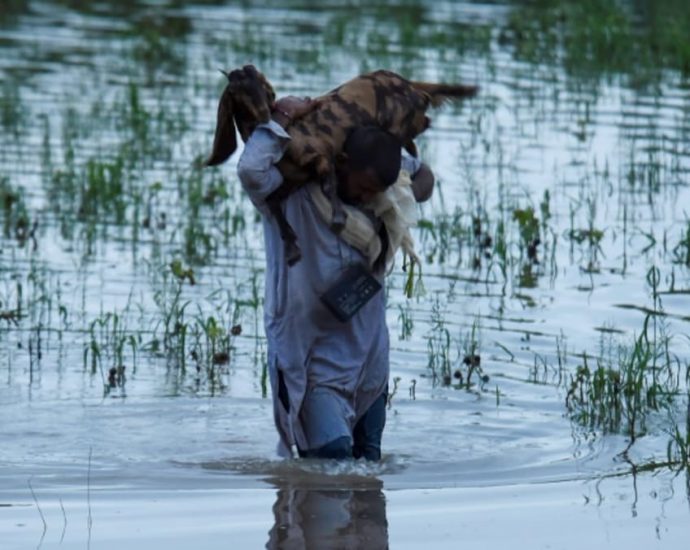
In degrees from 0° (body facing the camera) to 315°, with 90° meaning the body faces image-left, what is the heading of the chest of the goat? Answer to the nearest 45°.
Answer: approximately 90°

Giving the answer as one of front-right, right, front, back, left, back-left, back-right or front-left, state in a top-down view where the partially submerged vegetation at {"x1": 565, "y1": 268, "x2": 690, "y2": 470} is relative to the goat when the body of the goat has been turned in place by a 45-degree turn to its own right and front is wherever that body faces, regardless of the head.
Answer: right
